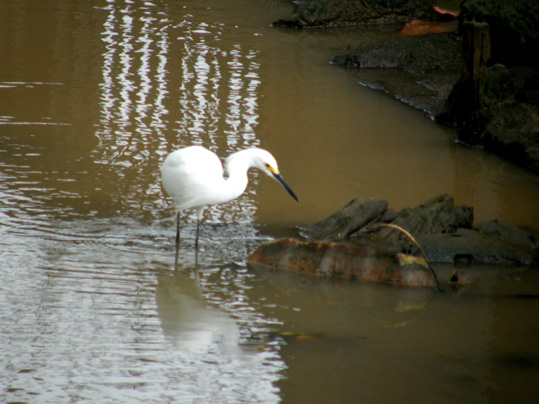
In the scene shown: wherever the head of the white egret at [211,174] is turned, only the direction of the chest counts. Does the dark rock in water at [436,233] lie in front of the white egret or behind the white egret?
in front

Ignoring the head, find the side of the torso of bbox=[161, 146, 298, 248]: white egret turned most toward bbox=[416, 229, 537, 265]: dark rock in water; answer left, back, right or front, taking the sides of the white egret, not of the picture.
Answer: front

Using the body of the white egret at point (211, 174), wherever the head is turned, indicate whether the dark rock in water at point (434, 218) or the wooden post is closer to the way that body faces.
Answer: the dark rock in water

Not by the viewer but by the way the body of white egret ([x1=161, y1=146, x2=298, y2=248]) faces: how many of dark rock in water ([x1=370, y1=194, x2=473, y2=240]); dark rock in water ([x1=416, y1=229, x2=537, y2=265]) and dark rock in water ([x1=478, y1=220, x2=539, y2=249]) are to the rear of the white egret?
0

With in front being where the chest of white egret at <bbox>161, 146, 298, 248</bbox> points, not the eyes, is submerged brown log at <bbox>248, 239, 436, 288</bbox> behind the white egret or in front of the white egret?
in front

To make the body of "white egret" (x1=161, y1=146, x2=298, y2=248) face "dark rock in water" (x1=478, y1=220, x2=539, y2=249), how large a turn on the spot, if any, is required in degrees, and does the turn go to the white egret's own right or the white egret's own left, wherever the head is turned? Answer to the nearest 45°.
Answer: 0° — it already faces it

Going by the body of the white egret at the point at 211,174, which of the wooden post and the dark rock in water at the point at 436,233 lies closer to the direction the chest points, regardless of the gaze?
the dark rock in water

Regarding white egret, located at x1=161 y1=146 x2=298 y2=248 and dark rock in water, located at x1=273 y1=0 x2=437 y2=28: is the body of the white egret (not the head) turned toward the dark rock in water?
no

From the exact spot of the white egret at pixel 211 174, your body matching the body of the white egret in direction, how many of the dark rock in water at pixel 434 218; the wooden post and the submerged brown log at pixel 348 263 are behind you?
0

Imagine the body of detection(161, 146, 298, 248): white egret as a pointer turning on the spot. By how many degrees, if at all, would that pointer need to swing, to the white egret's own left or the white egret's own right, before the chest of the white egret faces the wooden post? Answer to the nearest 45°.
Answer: approximately 45° to the white egret's own left

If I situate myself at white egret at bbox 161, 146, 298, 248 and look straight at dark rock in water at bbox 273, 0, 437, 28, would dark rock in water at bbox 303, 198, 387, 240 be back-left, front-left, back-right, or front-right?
front-right

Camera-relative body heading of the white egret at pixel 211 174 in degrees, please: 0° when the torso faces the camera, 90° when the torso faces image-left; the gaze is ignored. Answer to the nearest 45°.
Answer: approximately 270°
